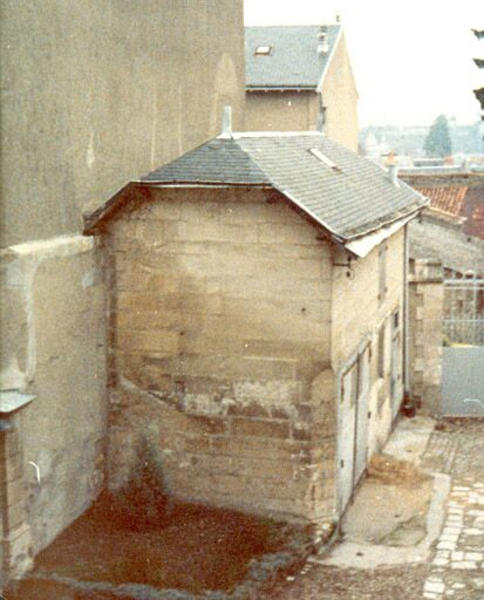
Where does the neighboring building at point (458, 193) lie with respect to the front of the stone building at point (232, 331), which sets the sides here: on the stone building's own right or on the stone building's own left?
on the stone building's own left

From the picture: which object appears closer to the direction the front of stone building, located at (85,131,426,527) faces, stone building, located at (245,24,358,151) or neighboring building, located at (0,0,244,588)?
the stone building

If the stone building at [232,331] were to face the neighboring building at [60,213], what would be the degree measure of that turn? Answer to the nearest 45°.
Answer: approximately 135° to its right

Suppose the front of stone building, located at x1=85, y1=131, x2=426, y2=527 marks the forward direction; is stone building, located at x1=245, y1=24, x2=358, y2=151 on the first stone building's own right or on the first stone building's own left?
on the first stone building's own left

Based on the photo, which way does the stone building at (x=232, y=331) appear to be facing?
to the viewer's right
